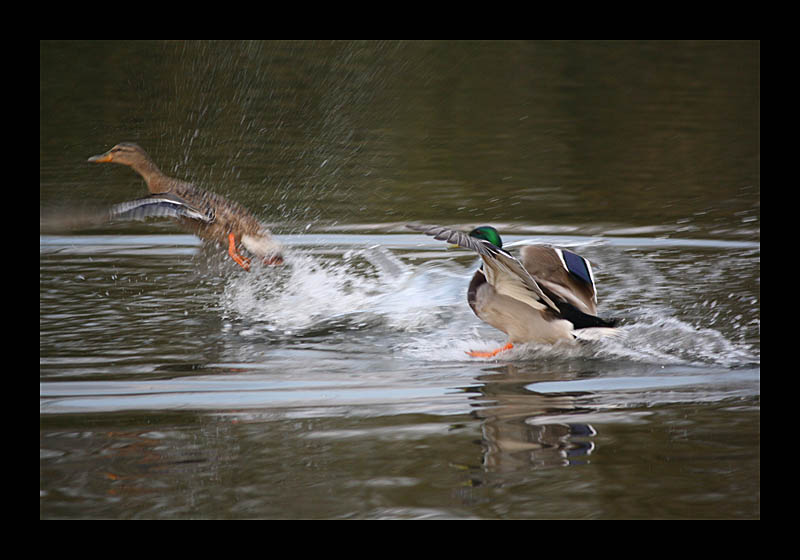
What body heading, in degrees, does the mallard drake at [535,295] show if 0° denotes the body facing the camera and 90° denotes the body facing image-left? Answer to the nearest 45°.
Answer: approximately 90°

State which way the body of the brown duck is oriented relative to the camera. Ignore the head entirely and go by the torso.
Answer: to the viewer's left
